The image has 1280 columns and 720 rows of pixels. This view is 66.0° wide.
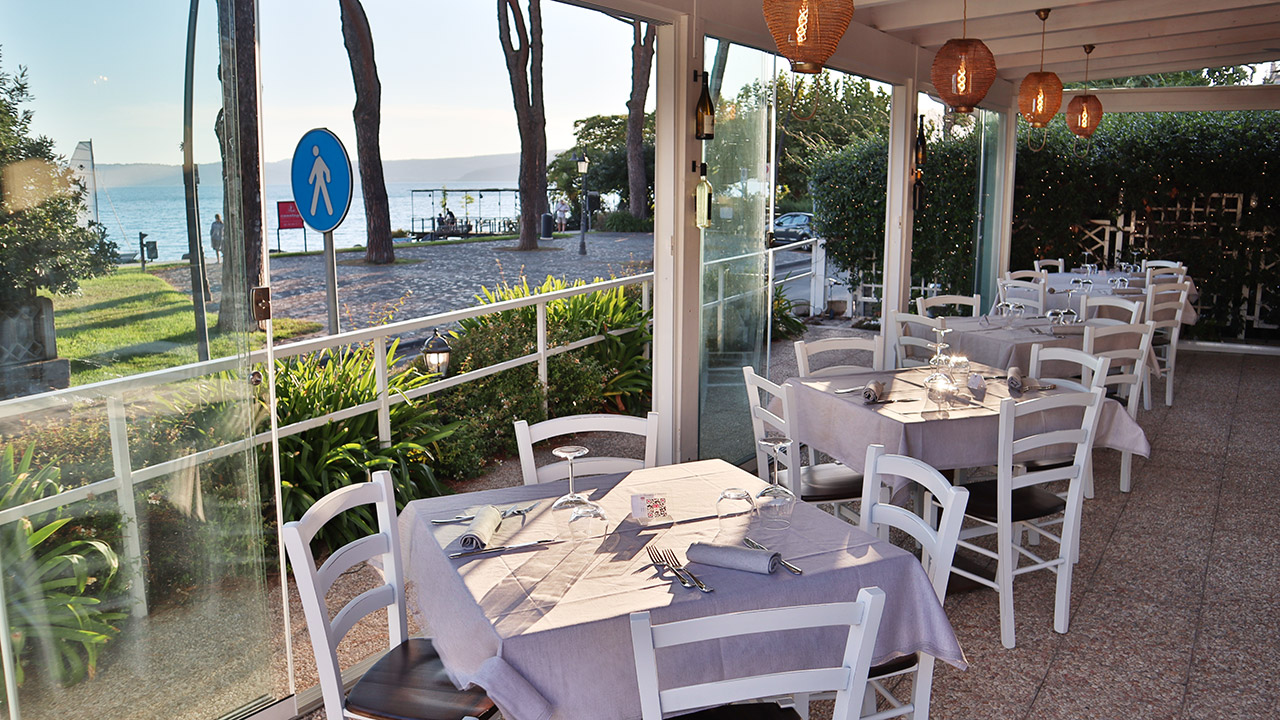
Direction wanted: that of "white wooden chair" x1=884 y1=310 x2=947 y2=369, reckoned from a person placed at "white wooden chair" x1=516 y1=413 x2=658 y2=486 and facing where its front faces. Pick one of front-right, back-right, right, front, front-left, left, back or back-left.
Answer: back-left

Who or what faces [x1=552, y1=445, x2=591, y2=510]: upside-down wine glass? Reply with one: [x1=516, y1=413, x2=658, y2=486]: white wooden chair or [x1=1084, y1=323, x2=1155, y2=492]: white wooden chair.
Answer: [x1=516, y1=413, x2=658, y2=486]: white wooden chair

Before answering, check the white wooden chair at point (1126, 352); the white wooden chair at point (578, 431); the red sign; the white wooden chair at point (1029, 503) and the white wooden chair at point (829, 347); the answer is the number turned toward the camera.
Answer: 3

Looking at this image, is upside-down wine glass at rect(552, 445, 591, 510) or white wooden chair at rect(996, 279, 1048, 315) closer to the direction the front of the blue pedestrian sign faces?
the upside-down wine glass

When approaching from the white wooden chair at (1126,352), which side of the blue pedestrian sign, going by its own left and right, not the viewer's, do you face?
left

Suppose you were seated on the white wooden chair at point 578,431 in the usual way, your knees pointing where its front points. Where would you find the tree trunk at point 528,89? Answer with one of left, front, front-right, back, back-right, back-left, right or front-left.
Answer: back

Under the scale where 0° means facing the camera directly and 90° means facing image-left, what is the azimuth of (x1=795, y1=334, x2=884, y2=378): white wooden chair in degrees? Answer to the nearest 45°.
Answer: approximately 0°

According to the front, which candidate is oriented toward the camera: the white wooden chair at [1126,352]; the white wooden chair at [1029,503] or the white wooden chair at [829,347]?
the white wooden chair at [829,347]

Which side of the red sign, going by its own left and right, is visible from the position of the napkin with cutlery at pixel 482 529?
front

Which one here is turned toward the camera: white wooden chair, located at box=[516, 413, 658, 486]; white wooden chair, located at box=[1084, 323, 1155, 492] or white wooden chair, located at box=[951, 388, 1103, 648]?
white wooden chair, located at box=[516, 413, 658, 486]

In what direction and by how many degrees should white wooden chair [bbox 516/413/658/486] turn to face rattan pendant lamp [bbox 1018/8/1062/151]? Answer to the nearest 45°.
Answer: approximately 135° to its left

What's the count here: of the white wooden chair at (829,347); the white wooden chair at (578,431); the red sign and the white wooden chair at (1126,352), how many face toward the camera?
3

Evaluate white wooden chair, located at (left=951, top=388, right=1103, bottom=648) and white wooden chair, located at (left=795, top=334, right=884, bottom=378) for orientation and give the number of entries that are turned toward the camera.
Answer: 1
